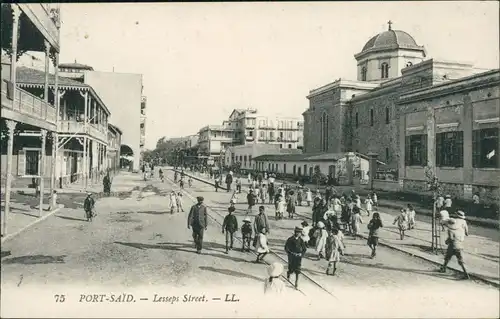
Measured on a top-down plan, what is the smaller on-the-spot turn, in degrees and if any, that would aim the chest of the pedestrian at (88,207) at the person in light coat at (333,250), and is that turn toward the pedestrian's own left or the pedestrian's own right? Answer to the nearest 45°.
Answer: approximately 45° to the pedestrian's own left

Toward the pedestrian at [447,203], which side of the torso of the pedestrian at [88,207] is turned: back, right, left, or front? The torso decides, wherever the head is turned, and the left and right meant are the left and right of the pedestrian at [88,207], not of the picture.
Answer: left

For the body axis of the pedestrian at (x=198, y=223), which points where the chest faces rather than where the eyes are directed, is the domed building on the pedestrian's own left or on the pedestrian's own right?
on the pedestrian's own left

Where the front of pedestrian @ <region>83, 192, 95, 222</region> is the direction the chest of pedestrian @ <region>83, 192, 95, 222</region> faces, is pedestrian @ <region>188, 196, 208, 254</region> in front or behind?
in front

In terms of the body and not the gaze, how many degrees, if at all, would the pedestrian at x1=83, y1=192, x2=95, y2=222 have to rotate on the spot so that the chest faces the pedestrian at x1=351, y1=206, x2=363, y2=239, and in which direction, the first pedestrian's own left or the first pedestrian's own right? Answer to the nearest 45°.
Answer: approximately 45° to the first pedestrian's own left

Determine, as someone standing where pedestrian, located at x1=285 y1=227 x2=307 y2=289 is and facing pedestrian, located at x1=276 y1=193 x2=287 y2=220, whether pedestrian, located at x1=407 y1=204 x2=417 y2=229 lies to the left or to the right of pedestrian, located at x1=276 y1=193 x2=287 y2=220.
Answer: right

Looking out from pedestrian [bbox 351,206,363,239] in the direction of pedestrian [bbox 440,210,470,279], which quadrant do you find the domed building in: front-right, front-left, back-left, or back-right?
back-left

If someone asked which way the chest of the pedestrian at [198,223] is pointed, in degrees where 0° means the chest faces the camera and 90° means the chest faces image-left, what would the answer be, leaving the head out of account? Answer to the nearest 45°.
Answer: approximately 0°

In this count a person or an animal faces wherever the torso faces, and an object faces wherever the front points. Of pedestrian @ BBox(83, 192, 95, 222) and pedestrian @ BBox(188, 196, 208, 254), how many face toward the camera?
2

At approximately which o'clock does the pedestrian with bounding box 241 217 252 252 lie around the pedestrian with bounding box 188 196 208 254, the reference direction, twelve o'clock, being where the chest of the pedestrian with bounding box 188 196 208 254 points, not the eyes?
the pedestrian with bounding box 241 217 252 252 is roughly at 9 o'clock from the pedestrian with bounding box 188 196 208 254.
